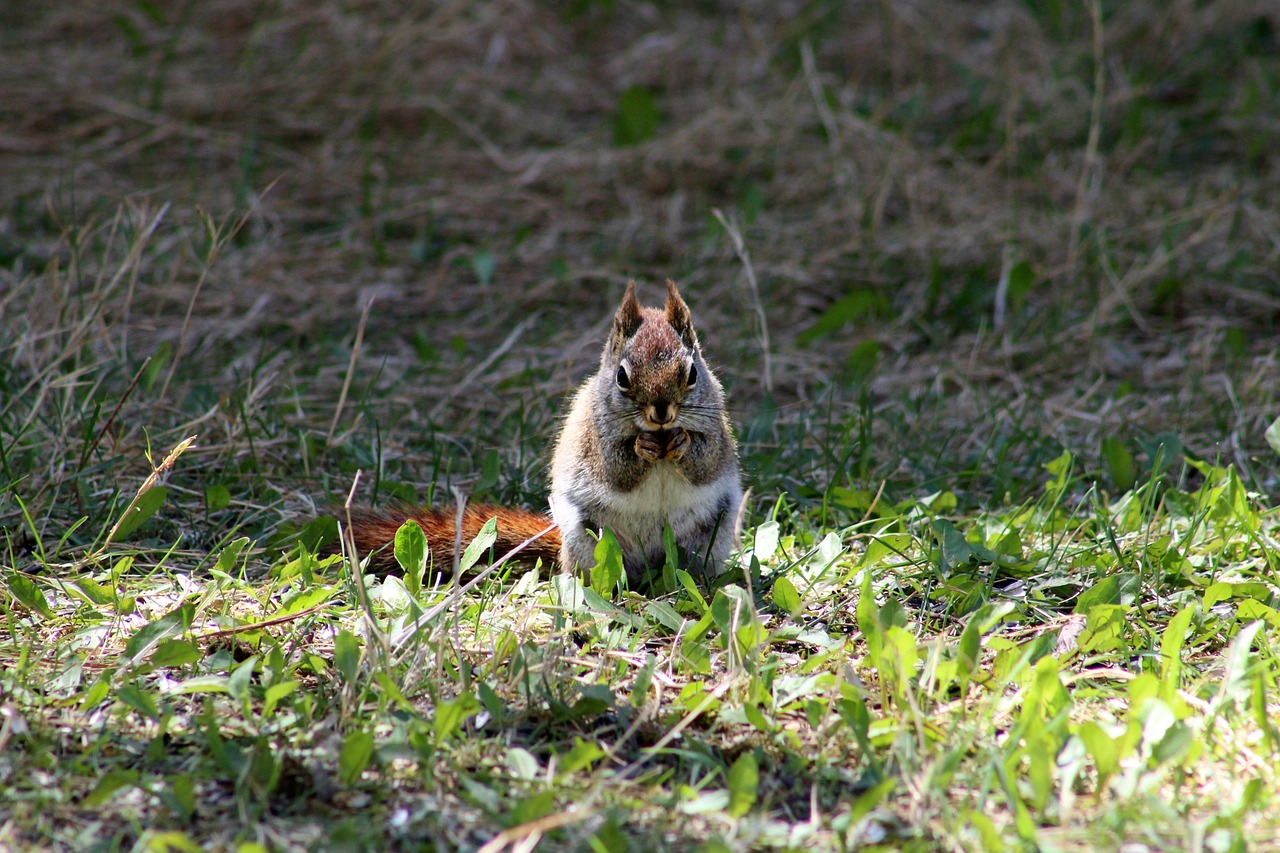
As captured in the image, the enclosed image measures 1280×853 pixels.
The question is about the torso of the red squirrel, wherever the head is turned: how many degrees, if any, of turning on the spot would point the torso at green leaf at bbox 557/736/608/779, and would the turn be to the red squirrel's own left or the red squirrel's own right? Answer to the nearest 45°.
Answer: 0° — it already faces it

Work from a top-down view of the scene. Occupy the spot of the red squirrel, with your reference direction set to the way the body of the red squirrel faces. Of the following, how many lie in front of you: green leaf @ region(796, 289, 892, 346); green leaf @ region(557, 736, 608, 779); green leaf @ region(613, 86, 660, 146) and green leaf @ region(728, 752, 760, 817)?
2

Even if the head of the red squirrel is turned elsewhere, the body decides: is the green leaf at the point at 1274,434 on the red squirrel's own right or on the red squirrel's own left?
on the red squirrel's own left

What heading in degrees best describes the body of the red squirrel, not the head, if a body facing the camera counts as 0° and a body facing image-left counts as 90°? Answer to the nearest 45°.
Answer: approximately 0°

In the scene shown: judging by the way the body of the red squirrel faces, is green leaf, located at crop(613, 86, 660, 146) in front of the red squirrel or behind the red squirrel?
behind

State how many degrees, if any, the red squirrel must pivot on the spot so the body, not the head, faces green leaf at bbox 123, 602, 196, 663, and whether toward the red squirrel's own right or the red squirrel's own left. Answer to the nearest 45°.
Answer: approximately 45° to the red squirrel's own right

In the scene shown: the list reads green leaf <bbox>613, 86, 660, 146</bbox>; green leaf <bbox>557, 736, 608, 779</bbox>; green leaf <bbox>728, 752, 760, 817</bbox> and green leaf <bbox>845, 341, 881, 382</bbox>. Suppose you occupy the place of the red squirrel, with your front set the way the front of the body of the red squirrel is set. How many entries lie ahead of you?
2

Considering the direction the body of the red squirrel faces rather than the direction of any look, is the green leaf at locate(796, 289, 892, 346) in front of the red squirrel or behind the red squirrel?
behind

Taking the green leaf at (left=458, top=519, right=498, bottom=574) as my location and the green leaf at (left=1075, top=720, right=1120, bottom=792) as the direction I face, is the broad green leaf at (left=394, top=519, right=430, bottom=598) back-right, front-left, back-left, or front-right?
back-right
